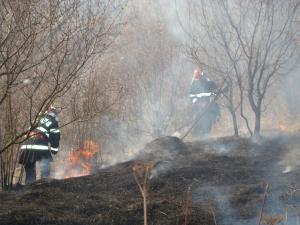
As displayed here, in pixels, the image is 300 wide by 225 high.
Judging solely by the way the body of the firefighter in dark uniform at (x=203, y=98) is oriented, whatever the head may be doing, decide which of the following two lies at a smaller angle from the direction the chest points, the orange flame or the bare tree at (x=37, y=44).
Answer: the orange flame

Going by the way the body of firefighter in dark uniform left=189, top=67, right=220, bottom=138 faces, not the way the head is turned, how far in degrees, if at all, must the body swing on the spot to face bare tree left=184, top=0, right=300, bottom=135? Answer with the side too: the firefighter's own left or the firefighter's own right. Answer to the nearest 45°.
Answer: approximately 135° to the firefighter's own left

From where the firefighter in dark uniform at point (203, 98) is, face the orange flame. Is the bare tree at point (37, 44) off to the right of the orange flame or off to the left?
left

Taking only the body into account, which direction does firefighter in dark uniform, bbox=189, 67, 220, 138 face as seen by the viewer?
to the viewer's left

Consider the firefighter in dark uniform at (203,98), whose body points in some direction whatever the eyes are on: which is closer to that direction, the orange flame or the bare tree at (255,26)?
the orange flame
